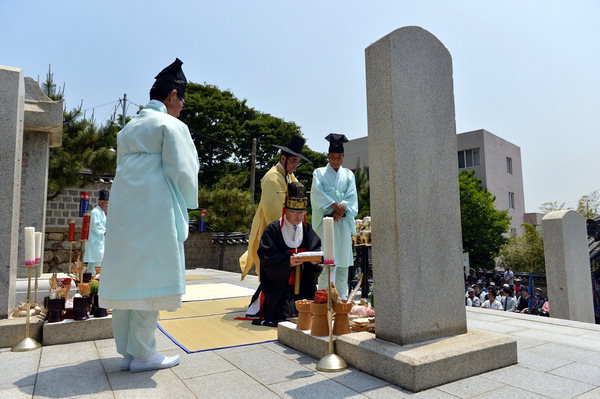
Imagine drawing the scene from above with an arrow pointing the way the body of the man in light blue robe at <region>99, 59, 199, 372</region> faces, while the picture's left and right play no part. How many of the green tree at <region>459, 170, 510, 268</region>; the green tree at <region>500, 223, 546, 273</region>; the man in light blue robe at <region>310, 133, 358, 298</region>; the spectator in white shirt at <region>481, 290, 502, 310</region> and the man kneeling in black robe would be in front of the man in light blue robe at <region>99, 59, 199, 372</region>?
5

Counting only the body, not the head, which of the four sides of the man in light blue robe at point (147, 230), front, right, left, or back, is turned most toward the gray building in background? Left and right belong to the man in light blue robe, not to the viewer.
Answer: front

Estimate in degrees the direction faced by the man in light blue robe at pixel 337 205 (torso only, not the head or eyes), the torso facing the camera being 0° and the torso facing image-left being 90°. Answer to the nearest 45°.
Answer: approximately 0°

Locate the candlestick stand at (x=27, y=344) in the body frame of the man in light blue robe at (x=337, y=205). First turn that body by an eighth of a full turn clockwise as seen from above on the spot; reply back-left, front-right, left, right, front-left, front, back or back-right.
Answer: front

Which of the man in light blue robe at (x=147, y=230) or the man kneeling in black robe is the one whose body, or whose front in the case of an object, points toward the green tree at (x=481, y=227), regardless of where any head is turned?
the man in light blue robe

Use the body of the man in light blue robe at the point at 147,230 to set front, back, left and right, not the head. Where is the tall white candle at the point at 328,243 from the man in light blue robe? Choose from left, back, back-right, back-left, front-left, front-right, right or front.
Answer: front-right

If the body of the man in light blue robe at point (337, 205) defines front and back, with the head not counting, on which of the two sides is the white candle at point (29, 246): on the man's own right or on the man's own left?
on the man's own right

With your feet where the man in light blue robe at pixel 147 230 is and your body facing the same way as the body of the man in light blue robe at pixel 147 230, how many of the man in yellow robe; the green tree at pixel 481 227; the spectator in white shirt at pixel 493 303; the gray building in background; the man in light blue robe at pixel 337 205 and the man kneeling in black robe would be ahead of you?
6

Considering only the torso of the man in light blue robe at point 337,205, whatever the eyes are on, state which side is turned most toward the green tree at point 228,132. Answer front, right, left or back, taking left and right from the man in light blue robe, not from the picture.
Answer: back

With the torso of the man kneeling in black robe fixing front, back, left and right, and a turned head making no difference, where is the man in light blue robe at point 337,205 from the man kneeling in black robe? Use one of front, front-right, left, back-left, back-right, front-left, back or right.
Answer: left

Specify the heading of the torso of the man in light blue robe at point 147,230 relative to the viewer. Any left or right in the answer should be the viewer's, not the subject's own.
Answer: facing away from the viewer and to the right of the viewer

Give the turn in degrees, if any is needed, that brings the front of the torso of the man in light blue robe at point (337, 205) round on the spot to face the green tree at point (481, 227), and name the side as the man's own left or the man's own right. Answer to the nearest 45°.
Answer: approximately 135° to the man's own left

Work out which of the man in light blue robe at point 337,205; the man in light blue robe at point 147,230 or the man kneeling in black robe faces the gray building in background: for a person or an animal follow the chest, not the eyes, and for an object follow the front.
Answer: the man in light blue robe at point 147,230

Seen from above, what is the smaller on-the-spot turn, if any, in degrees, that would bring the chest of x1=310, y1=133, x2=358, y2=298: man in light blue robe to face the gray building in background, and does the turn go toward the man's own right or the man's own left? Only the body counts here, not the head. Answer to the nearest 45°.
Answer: approximately 135° to the man's own left

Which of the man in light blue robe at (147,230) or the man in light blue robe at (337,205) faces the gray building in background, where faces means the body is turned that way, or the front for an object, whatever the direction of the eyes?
the man in light blue robe at (147,230)

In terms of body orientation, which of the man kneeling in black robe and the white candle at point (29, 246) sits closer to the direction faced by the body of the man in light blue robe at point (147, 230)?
the man kneeling in black robe

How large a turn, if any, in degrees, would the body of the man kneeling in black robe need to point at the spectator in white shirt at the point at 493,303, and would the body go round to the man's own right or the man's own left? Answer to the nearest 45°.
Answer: approximately 90° to the man's own left
